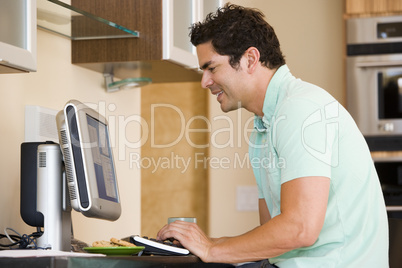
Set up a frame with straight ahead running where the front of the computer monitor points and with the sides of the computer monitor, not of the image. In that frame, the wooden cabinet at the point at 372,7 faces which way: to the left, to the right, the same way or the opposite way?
to the right

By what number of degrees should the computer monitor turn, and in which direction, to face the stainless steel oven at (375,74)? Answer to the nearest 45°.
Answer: approximately 90° to its left

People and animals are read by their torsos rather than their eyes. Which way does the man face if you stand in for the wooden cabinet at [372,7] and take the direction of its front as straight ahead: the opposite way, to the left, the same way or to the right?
to the right

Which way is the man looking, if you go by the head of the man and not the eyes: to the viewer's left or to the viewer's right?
to the viewer's left

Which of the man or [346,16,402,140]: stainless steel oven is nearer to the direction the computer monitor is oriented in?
the man

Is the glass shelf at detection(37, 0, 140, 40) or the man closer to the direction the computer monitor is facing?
the man

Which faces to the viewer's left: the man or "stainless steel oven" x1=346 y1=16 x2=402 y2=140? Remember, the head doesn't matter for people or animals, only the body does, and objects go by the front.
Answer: the man

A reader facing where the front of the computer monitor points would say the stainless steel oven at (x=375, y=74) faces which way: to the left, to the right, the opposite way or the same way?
to the right

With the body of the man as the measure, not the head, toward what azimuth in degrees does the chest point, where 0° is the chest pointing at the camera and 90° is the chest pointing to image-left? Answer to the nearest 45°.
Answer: approximately 90°

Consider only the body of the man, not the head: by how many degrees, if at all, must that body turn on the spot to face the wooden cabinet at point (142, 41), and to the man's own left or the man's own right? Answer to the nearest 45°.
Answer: approximately 45° to the man's own right
